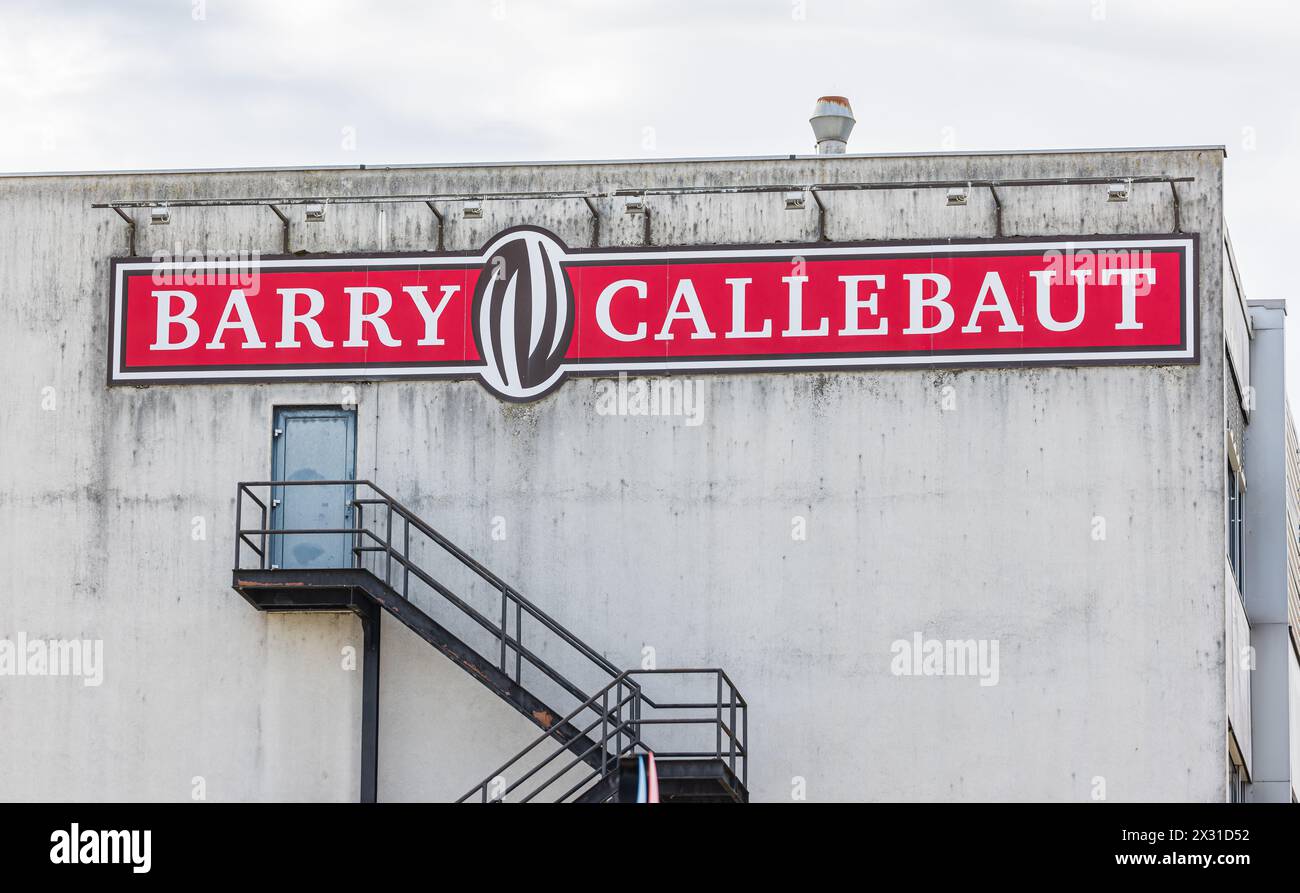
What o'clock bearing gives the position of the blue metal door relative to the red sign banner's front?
The blue metal door is roughly at 3 o'clock from the red sign banner.

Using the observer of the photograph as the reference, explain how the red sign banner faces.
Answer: facing the viewer
